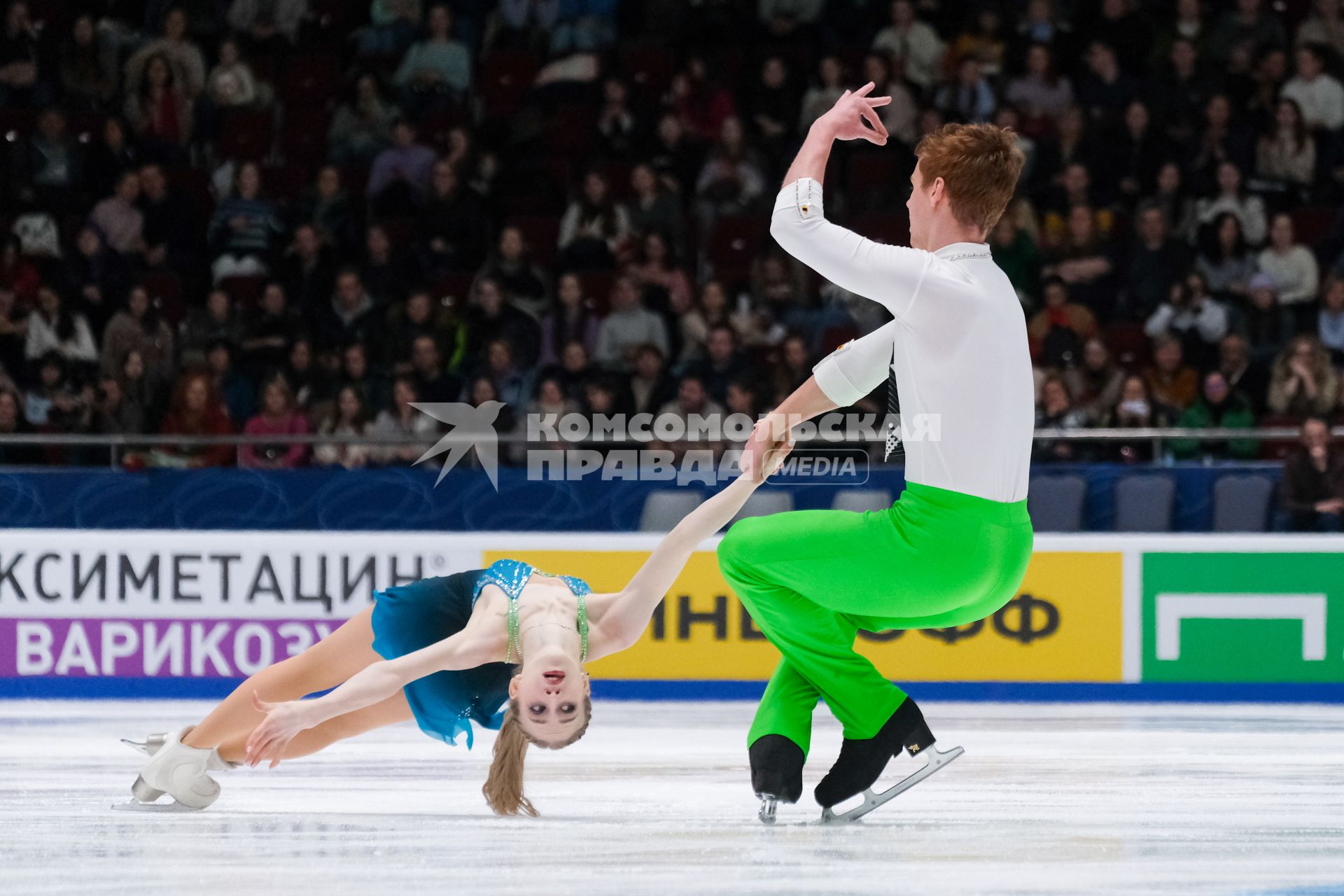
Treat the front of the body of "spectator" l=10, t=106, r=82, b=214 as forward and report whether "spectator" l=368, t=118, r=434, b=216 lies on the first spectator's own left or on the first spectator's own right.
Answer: on the first spectator's own left

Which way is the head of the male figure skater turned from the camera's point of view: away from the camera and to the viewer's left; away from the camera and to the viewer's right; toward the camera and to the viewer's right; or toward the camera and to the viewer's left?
away from the camera and to the viewer's left

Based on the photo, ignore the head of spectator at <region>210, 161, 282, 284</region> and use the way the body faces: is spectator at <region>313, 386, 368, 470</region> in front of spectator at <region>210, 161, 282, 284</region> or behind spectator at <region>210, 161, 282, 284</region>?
in front

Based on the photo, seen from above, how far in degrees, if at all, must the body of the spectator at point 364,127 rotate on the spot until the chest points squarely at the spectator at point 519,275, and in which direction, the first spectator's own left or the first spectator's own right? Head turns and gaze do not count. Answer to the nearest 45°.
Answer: approximately 45° to the first spectator's own left

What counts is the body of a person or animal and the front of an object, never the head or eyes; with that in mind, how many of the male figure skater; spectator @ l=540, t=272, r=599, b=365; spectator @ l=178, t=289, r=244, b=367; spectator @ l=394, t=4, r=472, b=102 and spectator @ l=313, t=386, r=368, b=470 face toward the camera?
4

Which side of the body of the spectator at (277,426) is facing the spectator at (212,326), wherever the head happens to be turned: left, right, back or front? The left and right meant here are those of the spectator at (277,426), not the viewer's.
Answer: back

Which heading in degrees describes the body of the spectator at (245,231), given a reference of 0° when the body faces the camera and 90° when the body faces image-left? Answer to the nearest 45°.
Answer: approximately 0°

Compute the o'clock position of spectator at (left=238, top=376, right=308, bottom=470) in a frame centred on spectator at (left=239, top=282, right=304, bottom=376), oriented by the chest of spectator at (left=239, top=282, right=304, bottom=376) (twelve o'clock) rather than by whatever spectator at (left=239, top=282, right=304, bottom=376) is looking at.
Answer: spectator at (left=238, top=376, right=308, bottom=470) is roughly at 12 o'clock from spectator at (left=239, top=282, right=304, bottom=376).
